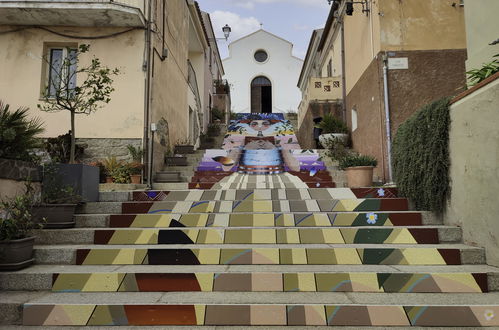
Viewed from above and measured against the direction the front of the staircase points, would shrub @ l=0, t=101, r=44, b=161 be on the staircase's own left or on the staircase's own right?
on the staircase's own right

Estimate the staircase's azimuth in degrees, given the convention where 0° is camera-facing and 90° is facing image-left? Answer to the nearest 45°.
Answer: approximately 0°

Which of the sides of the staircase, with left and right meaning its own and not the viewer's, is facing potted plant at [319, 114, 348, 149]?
back

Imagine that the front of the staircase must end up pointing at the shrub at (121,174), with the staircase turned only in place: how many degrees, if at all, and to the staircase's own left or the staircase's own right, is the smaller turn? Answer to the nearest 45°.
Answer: approximately 135° to the staircase's own right

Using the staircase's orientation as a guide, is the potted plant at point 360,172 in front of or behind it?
behind

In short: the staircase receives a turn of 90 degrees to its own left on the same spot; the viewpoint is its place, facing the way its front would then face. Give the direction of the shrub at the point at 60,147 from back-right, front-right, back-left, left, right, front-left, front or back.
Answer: back-left

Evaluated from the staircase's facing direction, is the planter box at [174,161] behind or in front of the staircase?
behind

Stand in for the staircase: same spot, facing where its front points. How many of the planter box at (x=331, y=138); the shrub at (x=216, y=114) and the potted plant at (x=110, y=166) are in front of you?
0

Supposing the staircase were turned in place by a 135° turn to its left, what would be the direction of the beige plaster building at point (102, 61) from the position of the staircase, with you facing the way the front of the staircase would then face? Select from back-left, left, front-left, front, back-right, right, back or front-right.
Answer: left

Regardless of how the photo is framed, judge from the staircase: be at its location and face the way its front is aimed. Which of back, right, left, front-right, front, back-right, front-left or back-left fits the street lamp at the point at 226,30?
back

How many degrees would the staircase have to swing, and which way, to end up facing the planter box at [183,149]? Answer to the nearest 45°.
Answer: approximately 180°

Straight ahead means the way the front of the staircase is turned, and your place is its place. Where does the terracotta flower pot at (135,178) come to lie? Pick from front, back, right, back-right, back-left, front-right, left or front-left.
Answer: back-right

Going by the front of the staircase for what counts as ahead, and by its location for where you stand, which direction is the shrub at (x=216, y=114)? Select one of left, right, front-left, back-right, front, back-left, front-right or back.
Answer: back

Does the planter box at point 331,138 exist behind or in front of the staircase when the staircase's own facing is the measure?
behind

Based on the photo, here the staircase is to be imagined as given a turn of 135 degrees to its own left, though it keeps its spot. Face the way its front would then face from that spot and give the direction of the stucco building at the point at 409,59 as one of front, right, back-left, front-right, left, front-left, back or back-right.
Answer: front
